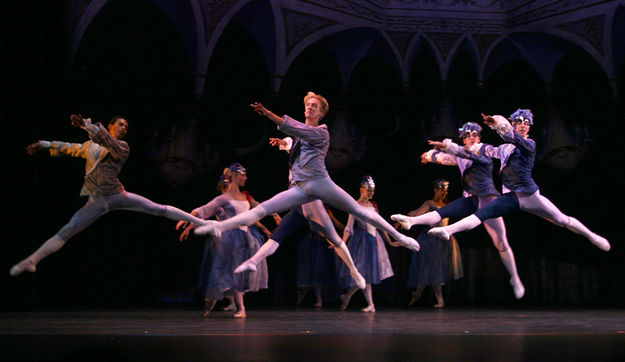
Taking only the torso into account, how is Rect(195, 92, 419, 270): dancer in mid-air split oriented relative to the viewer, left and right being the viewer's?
facing the viewer and to the left of the viewer

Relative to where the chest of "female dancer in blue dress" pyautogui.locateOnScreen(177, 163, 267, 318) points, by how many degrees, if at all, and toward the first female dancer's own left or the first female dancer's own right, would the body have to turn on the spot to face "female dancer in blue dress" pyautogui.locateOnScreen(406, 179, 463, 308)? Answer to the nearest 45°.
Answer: approximately 90° to the first female dancer's own left

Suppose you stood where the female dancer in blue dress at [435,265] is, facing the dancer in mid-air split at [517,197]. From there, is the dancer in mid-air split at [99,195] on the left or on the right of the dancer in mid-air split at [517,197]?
right

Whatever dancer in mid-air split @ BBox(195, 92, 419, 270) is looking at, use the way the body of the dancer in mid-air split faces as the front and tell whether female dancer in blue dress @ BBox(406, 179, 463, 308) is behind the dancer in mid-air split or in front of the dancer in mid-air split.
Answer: behind

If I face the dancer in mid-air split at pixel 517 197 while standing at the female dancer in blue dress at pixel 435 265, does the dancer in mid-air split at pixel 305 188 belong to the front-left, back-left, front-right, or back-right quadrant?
front-right

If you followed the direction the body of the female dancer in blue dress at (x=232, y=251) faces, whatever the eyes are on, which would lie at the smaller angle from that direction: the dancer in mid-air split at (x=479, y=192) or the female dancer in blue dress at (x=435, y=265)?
the dancer in mid-air split

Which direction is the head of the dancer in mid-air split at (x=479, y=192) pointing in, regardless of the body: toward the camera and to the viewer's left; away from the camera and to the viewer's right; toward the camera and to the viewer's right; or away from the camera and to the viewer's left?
toward the camera and to the viewer's left

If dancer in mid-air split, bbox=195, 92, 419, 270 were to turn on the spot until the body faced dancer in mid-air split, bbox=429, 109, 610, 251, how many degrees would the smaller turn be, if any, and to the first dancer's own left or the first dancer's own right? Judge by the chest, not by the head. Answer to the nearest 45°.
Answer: approximately 135° to the first dancer's own left

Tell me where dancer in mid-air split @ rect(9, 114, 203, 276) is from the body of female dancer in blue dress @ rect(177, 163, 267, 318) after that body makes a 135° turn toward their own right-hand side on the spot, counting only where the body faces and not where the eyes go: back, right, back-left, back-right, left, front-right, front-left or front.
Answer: front-left

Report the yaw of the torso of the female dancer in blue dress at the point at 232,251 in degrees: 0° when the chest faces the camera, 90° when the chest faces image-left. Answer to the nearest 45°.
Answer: approximately 315°

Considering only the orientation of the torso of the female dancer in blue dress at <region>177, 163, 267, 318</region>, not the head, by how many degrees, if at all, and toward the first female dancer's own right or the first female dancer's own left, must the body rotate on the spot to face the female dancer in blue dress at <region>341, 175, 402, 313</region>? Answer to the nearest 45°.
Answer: approximately 90° to the first female dancer's own left

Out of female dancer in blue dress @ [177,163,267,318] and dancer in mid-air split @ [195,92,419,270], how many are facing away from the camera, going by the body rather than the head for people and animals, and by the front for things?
0

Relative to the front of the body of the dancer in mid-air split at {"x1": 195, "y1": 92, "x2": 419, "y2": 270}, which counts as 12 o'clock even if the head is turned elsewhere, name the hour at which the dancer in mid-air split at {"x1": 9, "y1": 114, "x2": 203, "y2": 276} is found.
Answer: the dancer in mid-air split at {"x1": 9, "y1": 114, "x2": 203, "y2": 276} is roughly at 2 o'clock from the dancer in mid-air split at {"x1": 195, "y1": 92, "x2": 419, "y2": 270}.

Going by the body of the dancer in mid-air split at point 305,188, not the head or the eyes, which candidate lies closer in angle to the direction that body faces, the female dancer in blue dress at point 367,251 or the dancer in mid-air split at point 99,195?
the dancer in mid-air split
